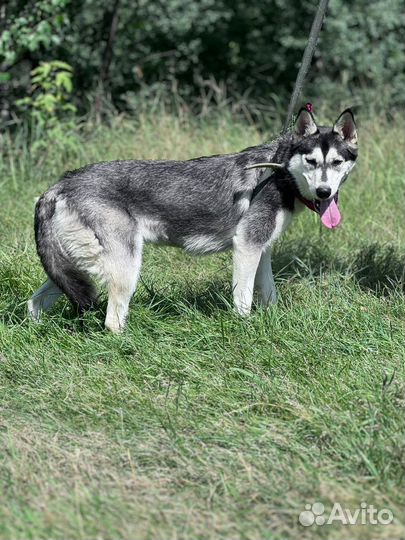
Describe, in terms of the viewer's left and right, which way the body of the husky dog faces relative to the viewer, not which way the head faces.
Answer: facing to the right of the viewer
